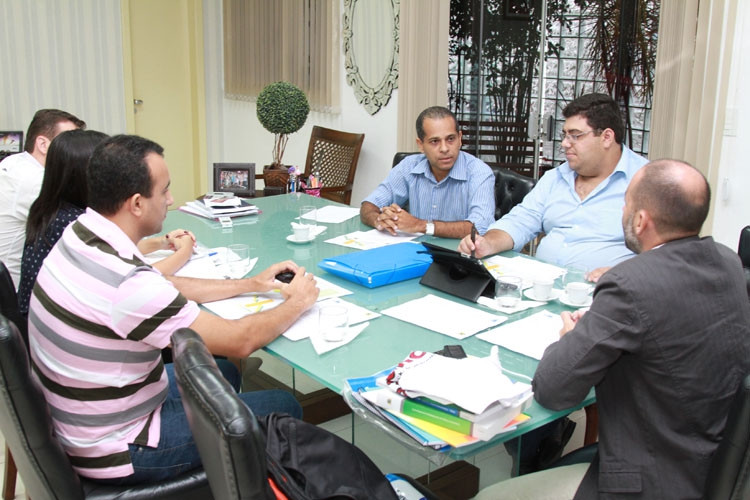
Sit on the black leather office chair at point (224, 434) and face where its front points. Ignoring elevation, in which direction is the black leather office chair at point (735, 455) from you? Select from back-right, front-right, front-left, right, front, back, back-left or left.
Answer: front

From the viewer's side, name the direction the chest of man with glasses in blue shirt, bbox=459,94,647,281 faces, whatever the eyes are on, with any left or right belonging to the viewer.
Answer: facing the viewer and to the left of the viewer

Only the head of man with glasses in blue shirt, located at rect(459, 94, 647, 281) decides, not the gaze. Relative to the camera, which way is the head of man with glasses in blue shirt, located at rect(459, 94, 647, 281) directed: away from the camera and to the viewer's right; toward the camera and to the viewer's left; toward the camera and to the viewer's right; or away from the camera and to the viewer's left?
toward the camera and to the viewer's left

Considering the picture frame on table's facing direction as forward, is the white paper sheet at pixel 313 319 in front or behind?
in front

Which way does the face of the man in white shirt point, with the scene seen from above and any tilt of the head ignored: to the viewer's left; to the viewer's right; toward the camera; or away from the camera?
to the viewer's right

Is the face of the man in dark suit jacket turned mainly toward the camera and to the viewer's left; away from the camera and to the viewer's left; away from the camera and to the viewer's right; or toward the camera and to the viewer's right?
away from the camera and to the viewer's left

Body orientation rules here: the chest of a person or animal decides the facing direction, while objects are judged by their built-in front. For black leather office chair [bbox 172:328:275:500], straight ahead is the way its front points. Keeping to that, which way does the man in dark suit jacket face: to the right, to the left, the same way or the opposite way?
to the left

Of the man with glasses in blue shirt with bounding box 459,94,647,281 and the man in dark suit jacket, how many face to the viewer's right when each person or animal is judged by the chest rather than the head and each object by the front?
0

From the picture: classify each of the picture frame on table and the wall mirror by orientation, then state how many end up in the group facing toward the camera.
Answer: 2

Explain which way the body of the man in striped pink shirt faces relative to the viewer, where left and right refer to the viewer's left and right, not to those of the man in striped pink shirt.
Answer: facing away from the viewer and to the right of the viewer

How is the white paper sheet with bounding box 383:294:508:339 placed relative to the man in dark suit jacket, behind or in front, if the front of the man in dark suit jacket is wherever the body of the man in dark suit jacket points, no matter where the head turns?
in front

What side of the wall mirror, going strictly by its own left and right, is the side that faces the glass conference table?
front

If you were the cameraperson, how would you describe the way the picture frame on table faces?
facing the viewer

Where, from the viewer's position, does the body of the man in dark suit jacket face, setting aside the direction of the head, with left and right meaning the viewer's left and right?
facing away from the viewer and to the left of the viewer

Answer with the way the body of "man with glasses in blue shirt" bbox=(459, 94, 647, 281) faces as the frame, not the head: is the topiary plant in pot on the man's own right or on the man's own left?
on the man's own right

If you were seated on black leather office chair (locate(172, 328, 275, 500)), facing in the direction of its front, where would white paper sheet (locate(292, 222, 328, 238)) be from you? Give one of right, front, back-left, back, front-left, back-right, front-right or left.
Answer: left

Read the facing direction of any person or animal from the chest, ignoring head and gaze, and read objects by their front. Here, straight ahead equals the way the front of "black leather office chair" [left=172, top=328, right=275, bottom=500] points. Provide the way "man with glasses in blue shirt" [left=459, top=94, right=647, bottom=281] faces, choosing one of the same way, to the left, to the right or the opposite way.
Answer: the opposite way

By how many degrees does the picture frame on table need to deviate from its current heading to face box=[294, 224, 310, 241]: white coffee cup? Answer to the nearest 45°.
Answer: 0° — it already faces it

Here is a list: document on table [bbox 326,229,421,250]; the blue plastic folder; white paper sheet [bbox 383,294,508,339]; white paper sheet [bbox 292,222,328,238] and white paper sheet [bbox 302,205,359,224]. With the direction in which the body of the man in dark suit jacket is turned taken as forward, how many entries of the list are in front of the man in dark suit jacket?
5
